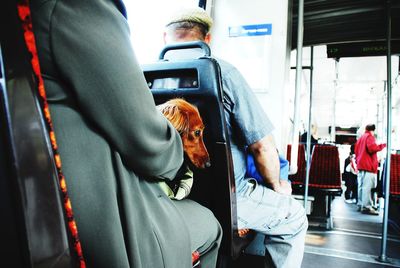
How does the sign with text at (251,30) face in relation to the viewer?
toward the camera

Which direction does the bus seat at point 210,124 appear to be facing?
away from the camera

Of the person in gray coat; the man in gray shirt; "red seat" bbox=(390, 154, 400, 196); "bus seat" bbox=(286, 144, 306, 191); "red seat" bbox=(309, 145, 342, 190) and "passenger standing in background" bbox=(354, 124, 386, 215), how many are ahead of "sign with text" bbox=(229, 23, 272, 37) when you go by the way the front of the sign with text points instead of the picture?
2

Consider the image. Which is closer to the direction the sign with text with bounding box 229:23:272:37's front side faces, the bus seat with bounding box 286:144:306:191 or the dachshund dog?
the dachshund dog

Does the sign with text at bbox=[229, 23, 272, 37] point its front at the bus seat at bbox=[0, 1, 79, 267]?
yes

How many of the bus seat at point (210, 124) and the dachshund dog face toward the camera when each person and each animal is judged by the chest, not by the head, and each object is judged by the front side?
0

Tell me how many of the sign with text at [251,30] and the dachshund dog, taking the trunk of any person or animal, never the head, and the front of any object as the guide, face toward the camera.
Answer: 1
